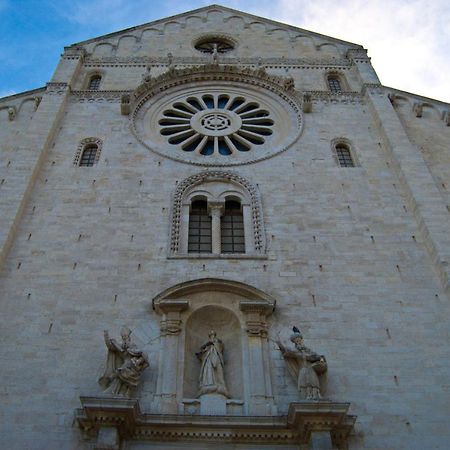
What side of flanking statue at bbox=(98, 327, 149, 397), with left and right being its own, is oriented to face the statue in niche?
left

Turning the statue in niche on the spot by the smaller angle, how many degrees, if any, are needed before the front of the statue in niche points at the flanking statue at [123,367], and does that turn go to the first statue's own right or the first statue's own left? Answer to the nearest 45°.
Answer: approximately 90° to the first statue's own right

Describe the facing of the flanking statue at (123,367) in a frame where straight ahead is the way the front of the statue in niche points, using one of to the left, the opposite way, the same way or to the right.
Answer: the same way

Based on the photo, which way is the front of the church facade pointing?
toward the camera

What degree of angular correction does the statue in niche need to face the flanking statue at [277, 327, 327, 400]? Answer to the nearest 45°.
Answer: approximately 90° to its left

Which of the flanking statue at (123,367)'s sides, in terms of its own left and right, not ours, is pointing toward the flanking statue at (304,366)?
left

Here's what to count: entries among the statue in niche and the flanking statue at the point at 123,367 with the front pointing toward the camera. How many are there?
2
